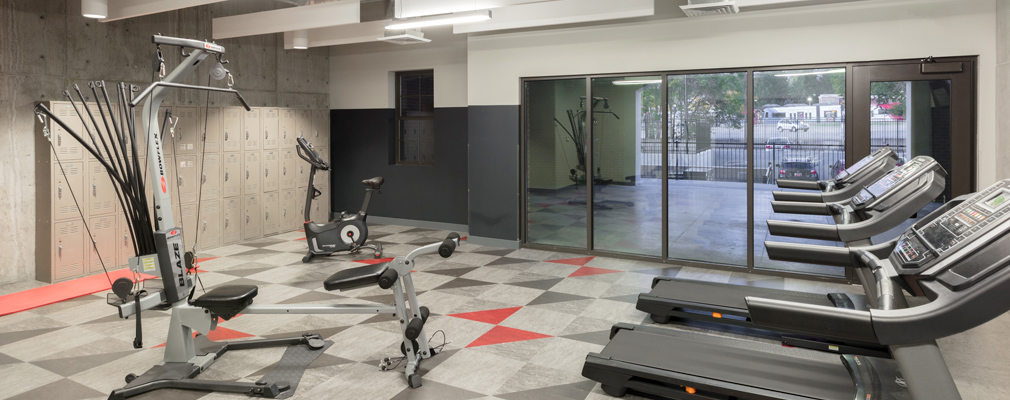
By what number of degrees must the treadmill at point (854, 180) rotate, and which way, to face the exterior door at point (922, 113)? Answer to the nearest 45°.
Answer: approximately 90° to its left

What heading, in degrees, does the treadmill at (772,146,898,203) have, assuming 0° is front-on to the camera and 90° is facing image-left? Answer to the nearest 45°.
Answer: approximately 270°

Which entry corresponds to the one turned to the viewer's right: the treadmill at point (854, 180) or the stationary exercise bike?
the treadmill

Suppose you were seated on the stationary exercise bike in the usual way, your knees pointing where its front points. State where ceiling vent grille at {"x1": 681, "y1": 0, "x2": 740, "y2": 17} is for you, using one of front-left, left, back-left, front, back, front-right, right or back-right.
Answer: back-left

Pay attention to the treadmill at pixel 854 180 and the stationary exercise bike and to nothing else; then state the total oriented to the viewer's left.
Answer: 1

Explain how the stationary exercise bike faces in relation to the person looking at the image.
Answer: facing to the left of the viewer

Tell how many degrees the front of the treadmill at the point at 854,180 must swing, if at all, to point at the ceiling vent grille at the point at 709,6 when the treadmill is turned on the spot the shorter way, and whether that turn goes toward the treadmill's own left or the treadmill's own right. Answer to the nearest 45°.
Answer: approximately 135° to the treadmill's own left

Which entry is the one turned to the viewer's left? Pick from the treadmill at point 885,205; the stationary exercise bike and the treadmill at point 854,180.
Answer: the stationary exercise bike
